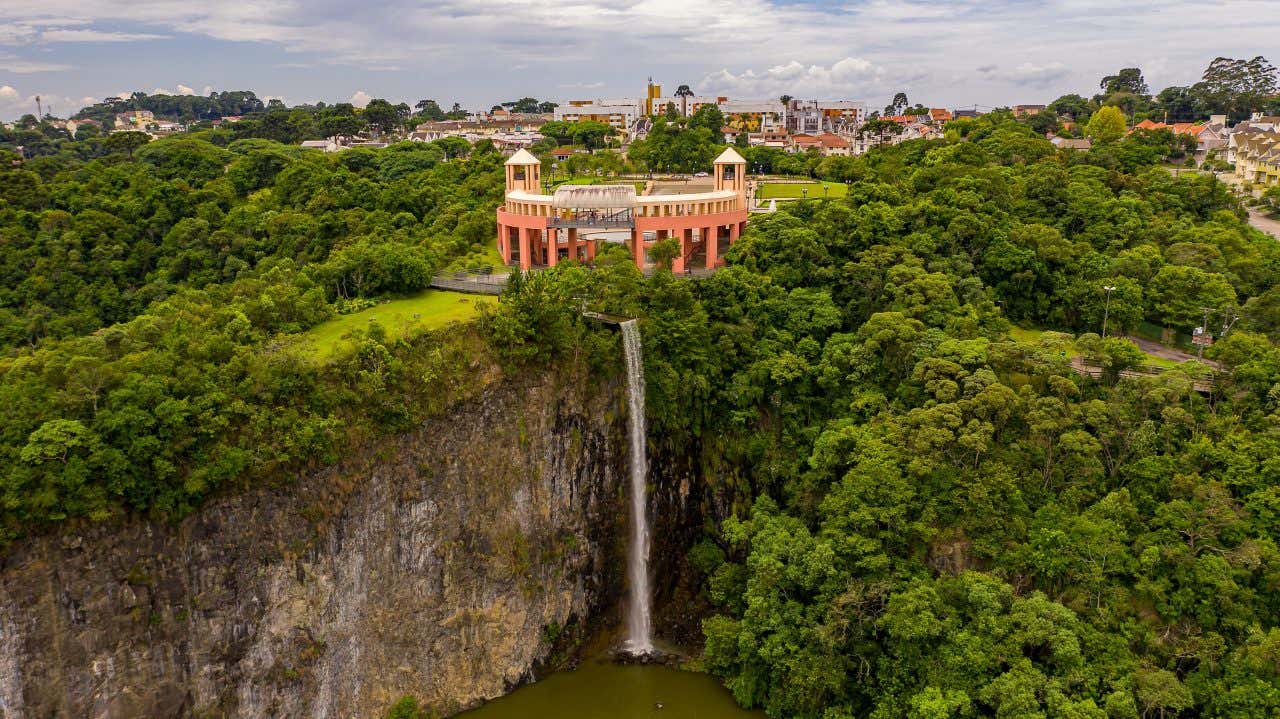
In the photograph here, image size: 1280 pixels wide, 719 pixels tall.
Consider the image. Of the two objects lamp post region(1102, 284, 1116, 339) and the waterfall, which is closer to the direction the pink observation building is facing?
the waterfall

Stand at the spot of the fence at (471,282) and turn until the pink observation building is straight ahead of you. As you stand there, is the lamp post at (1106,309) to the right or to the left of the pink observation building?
right

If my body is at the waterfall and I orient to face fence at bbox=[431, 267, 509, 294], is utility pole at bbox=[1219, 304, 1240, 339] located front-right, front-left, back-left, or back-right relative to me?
back-right

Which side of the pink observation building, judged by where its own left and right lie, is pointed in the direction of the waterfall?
front

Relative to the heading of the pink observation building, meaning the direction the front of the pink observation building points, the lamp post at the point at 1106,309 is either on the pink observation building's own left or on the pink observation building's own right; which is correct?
on the pink observation building's own left

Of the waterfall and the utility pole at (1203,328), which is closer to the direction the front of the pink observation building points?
the waterfall

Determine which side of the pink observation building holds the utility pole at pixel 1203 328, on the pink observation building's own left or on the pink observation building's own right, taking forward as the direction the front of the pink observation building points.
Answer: on the pink observation building's own left

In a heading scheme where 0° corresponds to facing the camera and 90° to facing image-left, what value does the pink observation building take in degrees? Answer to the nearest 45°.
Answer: approximately 0°

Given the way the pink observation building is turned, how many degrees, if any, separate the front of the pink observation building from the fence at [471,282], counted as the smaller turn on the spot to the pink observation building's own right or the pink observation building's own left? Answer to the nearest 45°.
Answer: approximately 45° to the pink observation building's own right
